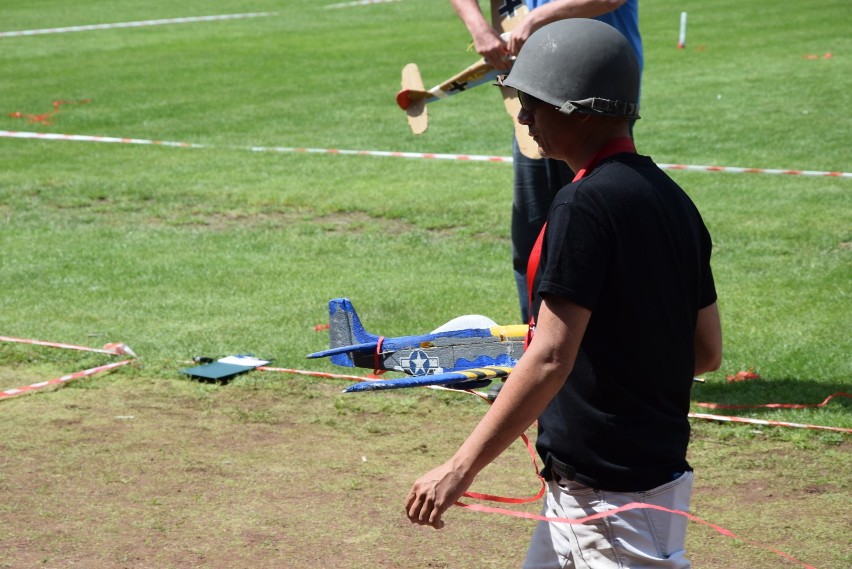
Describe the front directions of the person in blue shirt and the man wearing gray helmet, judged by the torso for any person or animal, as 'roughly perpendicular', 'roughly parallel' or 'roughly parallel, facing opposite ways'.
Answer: roughly perpendicular

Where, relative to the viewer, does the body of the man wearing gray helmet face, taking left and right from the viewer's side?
facing away from the viewer and to the left of the viewer

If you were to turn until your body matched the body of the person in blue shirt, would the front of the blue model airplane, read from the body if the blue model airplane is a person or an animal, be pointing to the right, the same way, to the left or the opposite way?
to the left

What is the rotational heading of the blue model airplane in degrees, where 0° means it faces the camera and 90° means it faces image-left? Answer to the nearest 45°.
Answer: approximately 315°

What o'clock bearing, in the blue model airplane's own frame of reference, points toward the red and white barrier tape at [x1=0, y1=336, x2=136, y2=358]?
The red and white barrier tape is roughly at 6 o'clock from the blue model airplane.

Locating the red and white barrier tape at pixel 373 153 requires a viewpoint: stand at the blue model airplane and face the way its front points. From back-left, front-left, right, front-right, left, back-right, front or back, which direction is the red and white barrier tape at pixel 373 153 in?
back-left

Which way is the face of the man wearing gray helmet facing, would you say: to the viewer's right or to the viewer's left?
to the viewer's left

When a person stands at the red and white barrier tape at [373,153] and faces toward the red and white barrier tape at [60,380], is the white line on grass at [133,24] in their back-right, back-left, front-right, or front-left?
back-right

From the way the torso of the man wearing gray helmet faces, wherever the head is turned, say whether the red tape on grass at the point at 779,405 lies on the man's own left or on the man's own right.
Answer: on the man's own right

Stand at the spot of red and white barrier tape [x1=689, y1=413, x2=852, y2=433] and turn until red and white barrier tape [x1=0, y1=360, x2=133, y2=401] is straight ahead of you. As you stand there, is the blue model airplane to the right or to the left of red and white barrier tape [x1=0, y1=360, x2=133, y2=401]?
left
